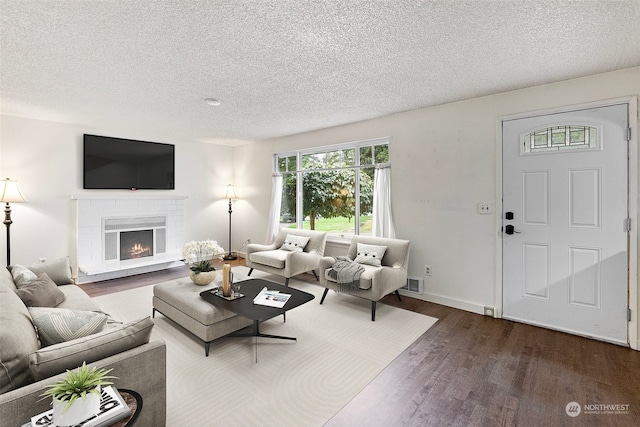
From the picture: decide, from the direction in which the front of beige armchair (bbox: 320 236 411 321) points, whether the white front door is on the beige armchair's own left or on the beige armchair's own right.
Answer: on the beige armchair's own left

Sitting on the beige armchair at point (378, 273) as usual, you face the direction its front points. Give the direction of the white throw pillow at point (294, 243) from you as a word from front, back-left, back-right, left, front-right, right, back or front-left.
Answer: right

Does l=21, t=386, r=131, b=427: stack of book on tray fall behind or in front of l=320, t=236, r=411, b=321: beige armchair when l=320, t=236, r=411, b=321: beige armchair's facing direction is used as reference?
in front

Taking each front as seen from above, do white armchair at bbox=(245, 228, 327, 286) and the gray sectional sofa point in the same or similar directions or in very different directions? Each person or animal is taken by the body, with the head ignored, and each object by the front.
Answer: very different directions

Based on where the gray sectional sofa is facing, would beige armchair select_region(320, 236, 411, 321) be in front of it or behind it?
in front

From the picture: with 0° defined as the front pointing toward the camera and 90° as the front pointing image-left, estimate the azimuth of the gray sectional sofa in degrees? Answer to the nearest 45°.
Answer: approximately 270°

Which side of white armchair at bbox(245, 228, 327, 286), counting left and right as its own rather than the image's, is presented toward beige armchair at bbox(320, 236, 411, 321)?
left

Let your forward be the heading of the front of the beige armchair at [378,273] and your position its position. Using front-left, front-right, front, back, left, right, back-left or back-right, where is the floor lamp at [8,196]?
front-right

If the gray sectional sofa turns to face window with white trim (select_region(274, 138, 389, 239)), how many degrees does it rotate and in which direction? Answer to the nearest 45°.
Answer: approximately 45° to its left

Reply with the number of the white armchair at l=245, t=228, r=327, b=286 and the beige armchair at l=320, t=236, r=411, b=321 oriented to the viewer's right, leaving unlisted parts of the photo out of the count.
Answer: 0

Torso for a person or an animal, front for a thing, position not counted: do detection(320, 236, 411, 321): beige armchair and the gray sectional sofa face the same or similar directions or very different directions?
very different directions

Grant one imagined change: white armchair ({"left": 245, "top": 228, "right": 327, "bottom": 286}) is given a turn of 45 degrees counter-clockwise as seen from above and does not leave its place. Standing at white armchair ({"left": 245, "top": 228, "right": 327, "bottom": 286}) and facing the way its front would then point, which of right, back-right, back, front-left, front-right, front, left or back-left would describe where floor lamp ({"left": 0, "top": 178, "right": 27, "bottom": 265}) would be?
right

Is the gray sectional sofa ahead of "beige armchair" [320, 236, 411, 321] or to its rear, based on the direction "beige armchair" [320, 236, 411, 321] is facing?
ahead

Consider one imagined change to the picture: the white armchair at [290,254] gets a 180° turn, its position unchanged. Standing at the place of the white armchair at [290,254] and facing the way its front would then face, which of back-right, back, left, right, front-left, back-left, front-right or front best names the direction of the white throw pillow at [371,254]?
right
